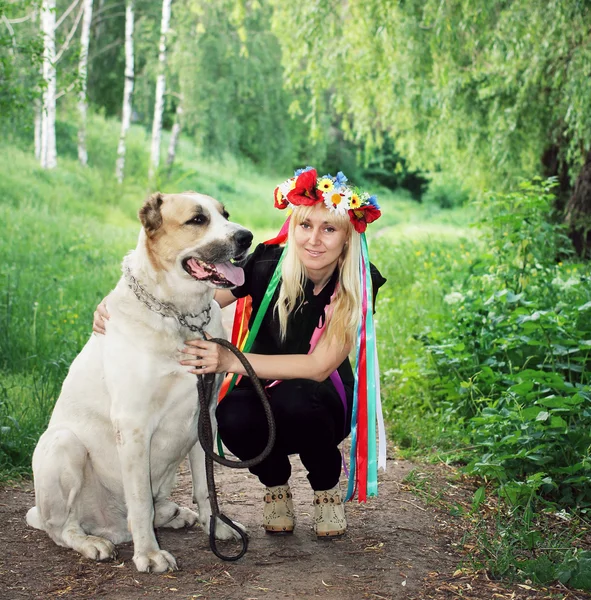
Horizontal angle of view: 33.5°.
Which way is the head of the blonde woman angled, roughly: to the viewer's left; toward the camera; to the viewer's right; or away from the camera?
toward the camera

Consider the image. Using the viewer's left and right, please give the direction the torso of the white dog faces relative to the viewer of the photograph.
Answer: facing the viewer and to the right of the viewer

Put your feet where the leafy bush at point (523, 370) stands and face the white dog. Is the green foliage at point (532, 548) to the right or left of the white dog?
left

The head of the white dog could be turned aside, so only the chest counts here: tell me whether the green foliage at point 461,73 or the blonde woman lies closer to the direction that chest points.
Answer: the blonde woman

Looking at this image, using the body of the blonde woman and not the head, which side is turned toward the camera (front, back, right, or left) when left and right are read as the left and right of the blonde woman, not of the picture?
front

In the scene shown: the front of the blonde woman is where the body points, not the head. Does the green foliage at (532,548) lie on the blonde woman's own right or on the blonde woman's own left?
on the blonde woman's own left

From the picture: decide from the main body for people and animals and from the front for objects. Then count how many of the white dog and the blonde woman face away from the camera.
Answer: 0

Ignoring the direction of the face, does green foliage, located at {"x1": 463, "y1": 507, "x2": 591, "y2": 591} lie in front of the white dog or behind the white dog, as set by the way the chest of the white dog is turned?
in front

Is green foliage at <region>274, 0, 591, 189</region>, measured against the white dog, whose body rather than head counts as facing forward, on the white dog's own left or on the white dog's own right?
on the white dog's own left

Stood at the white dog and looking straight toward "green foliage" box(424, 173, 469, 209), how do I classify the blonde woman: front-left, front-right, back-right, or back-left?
front-right

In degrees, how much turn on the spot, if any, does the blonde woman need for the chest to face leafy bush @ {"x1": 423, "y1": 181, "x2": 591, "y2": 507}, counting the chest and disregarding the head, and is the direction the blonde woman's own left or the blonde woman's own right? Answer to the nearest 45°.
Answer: approximately 135° to the blonde woman's own left

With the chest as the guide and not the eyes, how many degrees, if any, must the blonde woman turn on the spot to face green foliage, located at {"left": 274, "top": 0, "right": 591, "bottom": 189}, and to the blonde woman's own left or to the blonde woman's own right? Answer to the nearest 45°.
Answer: approximately 180°

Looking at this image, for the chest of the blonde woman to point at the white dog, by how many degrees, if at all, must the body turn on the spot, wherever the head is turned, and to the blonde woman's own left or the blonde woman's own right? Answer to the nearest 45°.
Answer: approximately 45° to the blonde woman's own right
